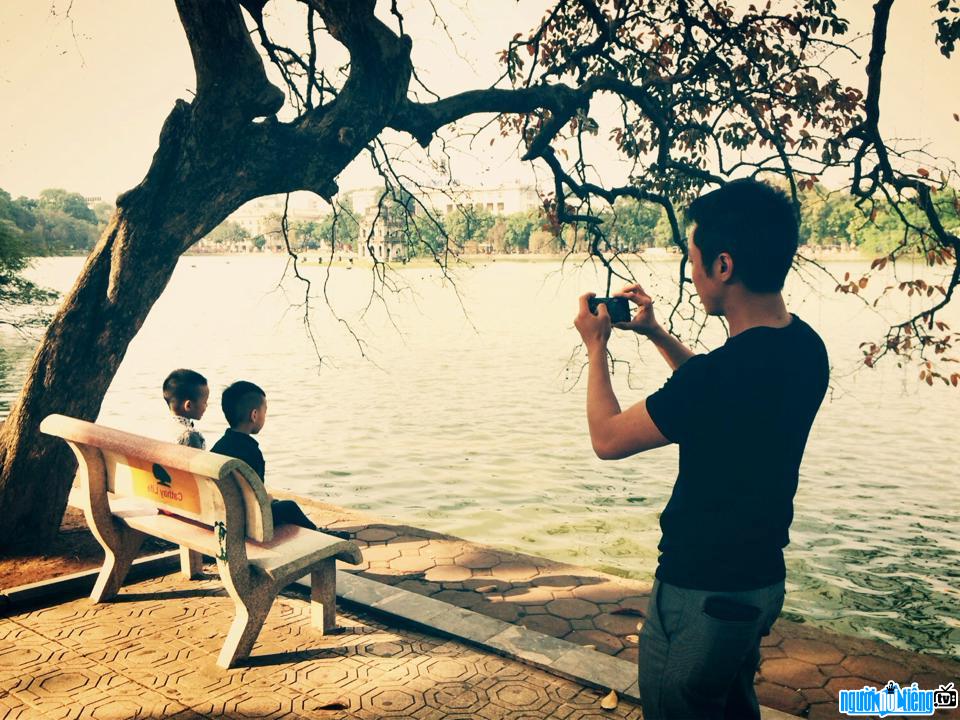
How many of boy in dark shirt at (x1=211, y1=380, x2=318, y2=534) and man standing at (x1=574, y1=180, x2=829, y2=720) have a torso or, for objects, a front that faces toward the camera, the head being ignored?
0

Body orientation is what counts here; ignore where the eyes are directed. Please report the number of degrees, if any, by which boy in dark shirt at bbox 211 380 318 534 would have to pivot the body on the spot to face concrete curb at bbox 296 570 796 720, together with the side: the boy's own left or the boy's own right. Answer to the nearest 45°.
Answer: approximately 90° to the boy's own right

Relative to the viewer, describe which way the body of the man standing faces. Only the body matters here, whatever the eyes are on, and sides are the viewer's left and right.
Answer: facing away from the viewer and to the left of the viewer

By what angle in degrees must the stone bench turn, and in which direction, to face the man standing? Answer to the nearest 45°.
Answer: approximately 90° to its right

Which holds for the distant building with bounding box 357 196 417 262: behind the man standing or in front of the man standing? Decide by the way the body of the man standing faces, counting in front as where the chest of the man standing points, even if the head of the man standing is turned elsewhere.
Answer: in front

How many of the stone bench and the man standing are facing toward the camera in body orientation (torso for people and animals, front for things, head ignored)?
0

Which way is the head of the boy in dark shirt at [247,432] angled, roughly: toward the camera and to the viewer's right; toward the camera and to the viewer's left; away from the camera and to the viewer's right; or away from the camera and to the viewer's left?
away from the camera and to the viewer's right

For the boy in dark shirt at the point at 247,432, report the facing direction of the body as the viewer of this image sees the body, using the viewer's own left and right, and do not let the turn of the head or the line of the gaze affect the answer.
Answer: facing away from the viewer and to the right of the viewer

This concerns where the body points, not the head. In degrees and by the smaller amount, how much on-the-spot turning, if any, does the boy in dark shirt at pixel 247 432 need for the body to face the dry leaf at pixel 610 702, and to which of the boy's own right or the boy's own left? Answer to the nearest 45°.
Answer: approximately 90° to the boy's own right

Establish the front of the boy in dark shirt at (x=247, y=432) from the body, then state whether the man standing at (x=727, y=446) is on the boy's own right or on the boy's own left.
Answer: on the boy's own right

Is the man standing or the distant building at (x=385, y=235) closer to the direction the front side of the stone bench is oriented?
the distant building

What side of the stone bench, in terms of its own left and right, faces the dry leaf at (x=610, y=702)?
right

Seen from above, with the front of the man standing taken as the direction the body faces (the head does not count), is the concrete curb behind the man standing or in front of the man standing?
in front

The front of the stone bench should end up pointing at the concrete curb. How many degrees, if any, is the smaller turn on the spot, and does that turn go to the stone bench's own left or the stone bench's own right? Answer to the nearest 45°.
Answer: approximately 45° to the stone bench's own right

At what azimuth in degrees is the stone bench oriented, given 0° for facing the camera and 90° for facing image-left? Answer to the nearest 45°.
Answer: approximately 225°
